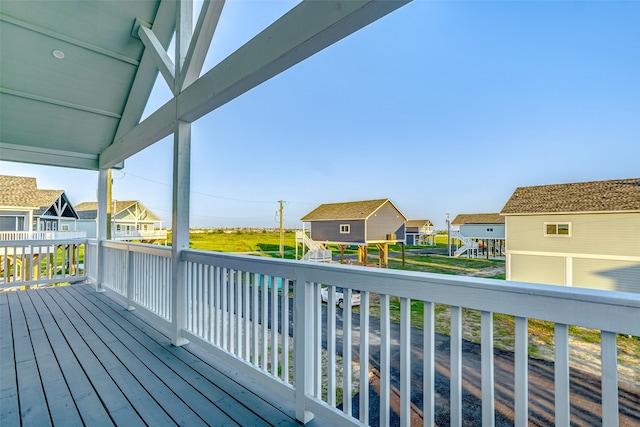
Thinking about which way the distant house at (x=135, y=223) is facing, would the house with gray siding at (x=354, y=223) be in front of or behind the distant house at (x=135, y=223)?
in front

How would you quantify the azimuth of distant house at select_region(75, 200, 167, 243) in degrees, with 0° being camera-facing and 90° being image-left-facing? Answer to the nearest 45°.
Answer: approximately 315°

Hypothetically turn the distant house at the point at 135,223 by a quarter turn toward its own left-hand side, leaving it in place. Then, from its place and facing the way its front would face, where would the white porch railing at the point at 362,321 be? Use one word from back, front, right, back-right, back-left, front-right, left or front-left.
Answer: back-right

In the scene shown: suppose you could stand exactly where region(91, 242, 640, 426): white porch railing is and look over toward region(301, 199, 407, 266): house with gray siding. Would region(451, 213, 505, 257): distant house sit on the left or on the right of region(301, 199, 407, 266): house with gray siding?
right

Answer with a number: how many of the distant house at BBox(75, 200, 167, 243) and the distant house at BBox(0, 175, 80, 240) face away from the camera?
0

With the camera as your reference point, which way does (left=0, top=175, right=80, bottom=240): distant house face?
facing the viewer and to the right of the viewer

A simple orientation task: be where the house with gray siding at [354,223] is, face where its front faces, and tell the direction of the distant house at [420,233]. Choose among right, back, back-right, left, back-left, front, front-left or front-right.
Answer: back-left

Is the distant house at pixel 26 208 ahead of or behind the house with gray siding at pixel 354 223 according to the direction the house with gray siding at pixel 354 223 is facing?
ahead
